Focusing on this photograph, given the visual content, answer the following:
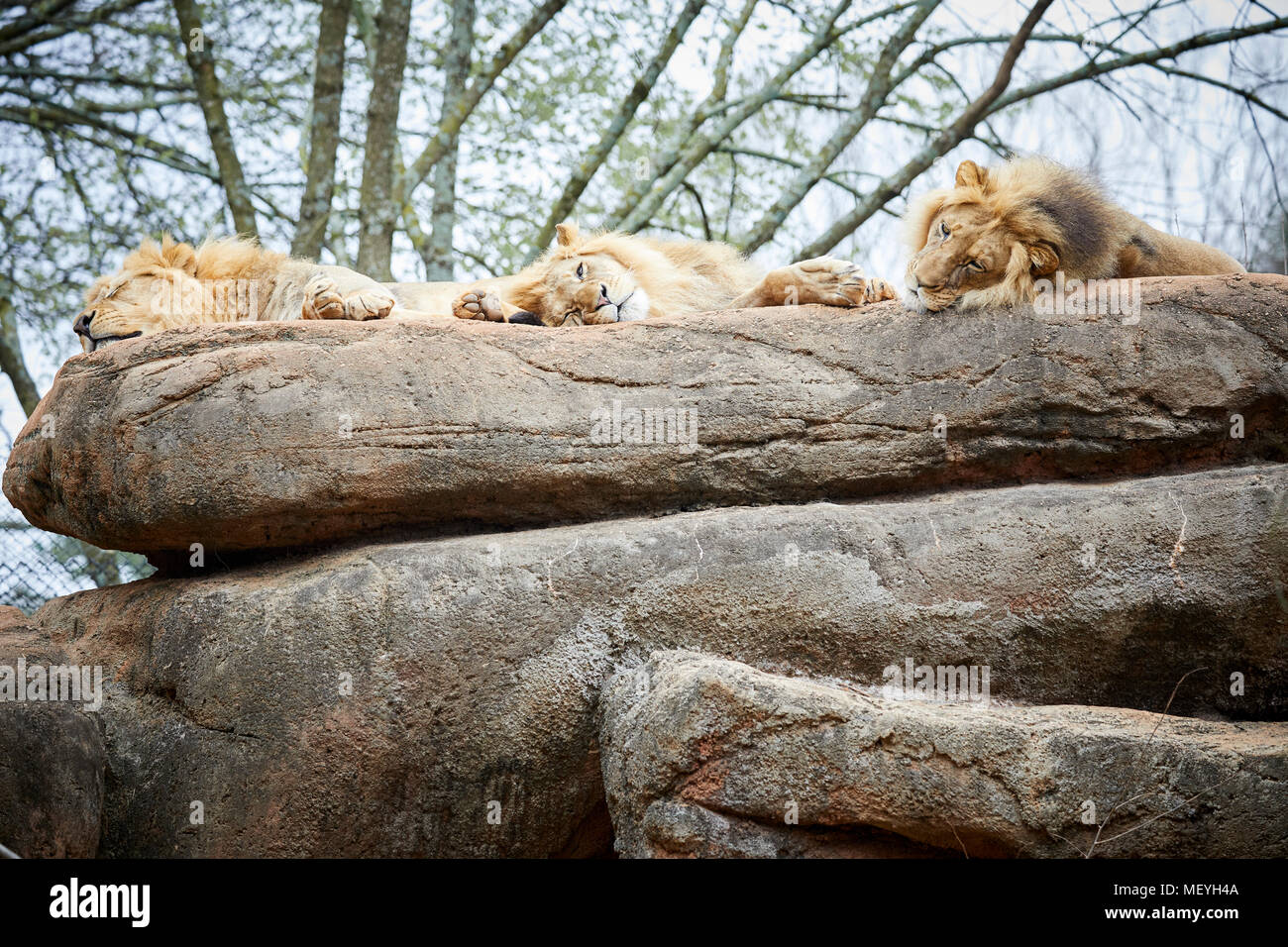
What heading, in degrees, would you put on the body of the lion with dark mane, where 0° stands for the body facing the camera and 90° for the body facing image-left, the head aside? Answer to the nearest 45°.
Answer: approximately 45°

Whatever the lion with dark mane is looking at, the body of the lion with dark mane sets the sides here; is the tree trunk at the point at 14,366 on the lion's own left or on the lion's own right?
on the lion's own right

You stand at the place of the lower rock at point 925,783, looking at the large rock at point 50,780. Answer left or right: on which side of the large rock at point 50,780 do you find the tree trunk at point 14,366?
right

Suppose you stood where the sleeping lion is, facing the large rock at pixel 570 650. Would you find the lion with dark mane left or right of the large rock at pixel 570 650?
left

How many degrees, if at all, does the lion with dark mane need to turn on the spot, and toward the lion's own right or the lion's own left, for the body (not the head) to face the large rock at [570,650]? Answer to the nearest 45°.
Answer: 0° — it already faces it

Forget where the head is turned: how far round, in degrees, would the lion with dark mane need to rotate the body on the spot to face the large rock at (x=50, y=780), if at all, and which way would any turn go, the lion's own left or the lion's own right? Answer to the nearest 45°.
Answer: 0° — it already faces it
